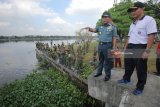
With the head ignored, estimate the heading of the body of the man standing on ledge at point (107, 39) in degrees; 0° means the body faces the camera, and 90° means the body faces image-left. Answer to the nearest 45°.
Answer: approximately 45°

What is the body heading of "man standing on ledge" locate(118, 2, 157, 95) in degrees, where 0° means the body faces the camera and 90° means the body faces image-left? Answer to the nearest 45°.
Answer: approximately 45°
